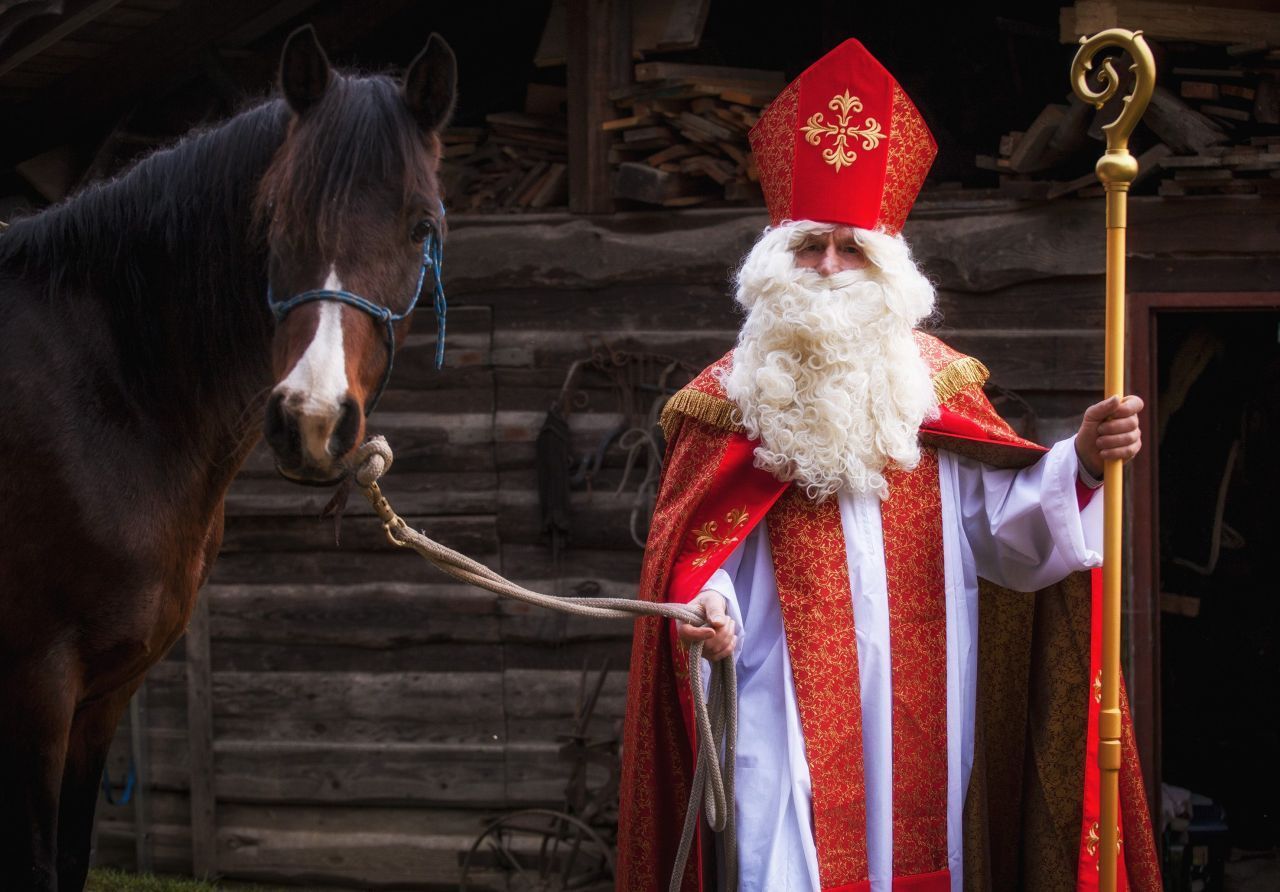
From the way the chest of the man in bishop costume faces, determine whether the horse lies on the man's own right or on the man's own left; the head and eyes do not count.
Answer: on the man's own right

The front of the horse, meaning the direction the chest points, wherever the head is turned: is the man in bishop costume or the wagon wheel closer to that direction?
the man in bishop costume

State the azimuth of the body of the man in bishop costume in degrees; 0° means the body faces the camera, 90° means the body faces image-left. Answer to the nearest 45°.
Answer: approximately 0°

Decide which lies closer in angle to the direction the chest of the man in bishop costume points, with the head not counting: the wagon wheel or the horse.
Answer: the horse

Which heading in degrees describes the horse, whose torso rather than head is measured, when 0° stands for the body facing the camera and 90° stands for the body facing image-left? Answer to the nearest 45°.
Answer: approximately 315°
